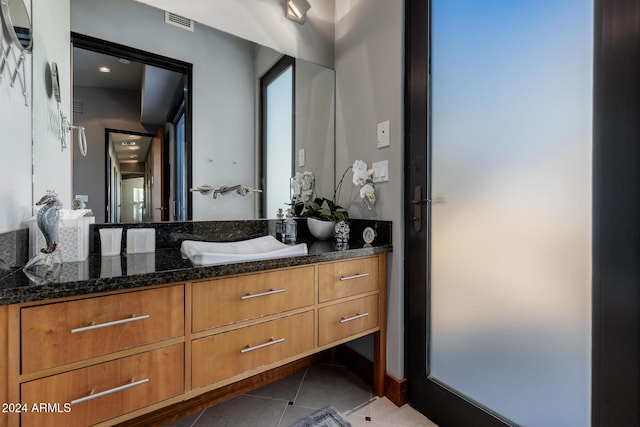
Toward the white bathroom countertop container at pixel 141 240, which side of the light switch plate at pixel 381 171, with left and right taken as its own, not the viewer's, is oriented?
front

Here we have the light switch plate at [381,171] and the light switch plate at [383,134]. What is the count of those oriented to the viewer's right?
0

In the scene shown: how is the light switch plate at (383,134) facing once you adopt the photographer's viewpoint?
facing the viewer and to the left of the viewer

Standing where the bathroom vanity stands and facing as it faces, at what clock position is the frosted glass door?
The frosted glass door is roughly at 11 o'clock from the bathroom vanity.

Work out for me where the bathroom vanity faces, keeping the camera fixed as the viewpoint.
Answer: facing the viewer and to the right of the viewer

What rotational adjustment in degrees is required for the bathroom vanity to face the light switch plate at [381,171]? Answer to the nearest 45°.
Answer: approximately 45° to its left

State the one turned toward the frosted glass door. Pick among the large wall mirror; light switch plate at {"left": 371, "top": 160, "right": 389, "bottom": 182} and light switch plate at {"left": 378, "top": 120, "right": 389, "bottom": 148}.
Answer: the large wall mirror

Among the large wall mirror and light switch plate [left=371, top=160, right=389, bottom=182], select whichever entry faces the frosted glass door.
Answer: the large wall mirror

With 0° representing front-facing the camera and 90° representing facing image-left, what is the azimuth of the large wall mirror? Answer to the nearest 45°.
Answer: approximately 315°

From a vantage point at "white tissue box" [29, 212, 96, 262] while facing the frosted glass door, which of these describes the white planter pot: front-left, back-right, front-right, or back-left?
front-left
